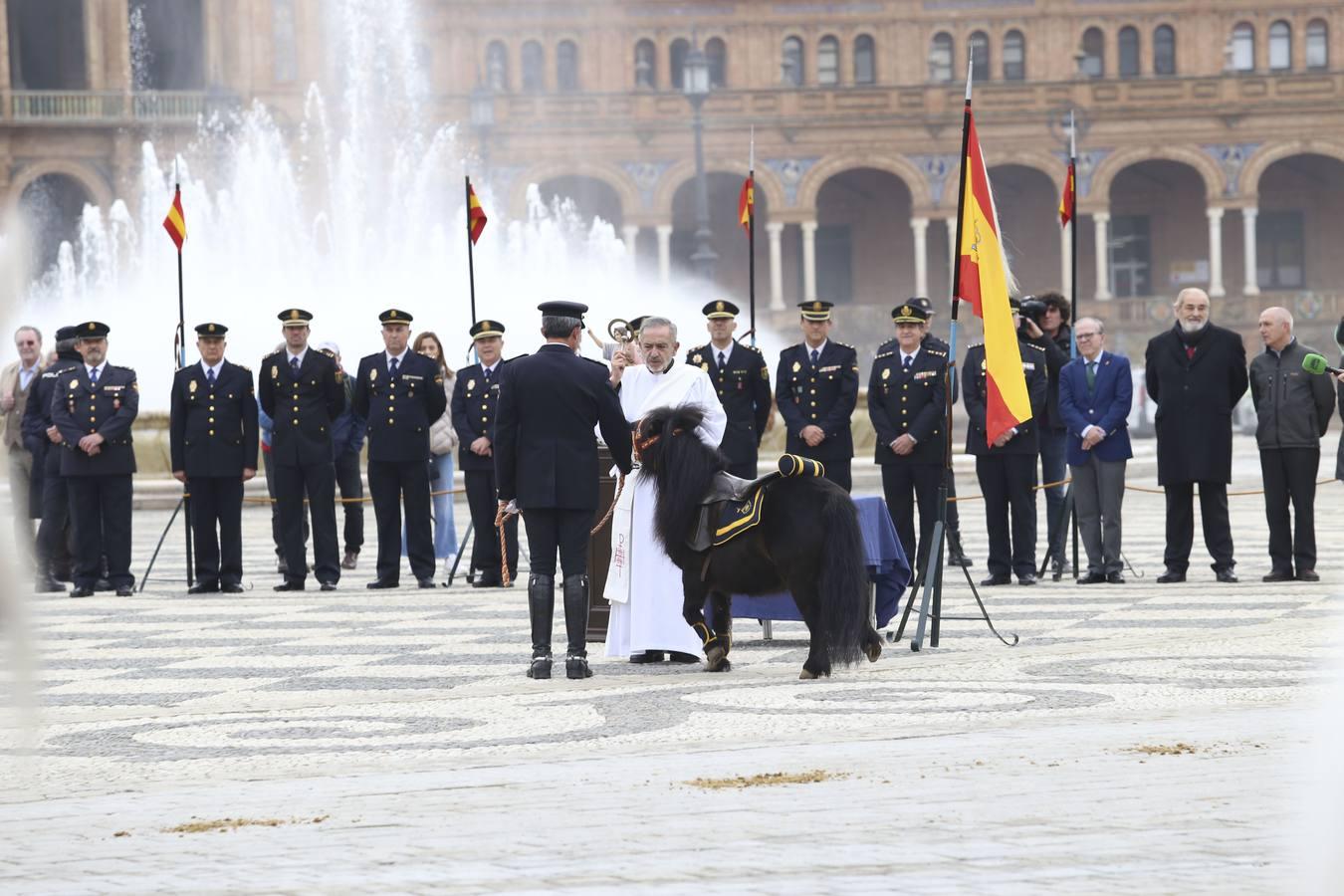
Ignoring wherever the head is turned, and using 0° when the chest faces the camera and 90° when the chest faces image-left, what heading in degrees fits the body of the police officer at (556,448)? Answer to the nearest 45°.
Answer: approximately 180°

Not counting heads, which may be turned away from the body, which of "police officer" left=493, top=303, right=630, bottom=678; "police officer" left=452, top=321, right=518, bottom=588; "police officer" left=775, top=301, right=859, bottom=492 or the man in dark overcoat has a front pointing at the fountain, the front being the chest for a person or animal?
"police officer" left=493, top=303, right=630, bottom=678

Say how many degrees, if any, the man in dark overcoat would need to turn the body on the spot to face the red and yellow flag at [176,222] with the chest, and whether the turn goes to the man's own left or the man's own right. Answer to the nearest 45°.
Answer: approximately 90° to the man's own right

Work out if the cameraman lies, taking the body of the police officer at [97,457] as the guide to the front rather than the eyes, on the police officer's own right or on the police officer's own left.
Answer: on the police officer's own left

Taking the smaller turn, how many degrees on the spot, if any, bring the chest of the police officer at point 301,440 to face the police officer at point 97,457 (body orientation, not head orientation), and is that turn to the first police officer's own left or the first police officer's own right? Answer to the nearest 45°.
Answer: approximately 90° to the first police officer's own right

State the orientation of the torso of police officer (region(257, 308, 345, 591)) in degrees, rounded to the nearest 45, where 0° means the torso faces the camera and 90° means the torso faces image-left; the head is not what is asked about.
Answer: approximately 0°

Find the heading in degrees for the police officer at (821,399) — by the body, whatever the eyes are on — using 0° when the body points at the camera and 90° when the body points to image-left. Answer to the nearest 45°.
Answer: approximately 0°

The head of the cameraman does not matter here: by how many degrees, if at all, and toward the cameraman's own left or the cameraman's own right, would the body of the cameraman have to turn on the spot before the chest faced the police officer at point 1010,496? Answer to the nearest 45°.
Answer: approximately 45° to the cameraman's own left

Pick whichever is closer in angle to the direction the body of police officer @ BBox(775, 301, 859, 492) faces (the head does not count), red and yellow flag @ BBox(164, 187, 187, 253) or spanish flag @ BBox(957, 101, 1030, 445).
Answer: the spanish flag
